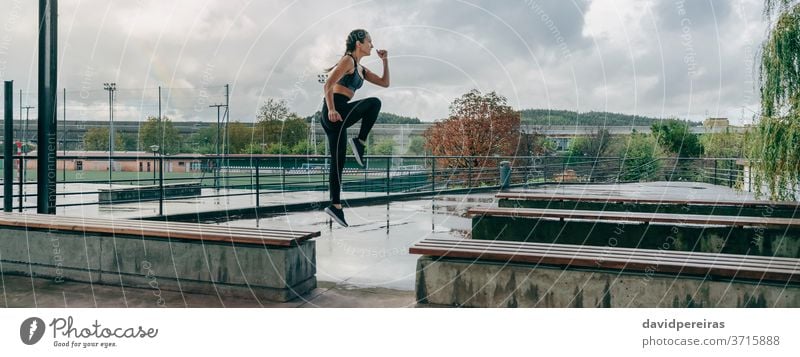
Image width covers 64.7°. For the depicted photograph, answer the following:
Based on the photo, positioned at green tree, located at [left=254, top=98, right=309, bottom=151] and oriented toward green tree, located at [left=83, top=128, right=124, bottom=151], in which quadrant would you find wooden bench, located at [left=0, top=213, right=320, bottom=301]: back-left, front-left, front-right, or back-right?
back-left

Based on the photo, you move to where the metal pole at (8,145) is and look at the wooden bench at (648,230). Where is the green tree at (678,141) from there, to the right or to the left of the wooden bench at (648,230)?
left

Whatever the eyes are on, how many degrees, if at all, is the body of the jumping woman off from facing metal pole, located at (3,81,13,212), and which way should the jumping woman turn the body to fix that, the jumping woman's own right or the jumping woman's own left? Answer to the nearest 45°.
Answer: approximately 135° to the jumping woman's own left

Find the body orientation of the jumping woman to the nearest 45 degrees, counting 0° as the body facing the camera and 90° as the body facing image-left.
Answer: approximately 270°

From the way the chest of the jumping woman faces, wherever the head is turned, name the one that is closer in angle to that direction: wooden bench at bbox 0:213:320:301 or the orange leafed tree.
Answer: the orange leafed tree

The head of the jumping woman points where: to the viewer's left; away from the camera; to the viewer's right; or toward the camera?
to the viewer's right

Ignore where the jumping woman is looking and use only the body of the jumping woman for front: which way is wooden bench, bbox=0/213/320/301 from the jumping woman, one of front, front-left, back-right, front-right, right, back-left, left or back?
back

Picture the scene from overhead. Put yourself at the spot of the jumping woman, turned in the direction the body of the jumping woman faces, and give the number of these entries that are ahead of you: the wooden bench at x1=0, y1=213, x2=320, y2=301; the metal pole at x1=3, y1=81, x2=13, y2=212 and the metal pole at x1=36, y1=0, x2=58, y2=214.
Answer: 0

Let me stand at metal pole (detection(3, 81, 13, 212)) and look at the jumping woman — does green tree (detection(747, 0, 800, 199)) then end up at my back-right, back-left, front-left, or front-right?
front-left

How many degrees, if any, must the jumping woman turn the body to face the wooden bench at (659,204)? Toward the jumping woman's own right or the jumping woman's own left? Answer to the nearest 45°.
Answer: approximately 45° to the jumping woman's own left

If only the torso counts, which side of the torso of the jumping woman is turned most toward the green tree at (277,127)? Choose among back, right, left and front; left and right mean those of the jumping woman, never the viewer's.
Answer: left

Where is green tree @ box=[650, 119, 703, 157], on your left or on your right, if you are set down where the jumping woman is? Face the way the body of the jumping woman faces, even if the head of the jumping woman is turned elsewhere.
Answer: on your left

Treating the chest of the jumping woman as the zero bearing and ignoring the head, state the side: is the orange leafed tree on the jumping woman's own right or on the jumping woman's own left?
on the jumping woman's own left

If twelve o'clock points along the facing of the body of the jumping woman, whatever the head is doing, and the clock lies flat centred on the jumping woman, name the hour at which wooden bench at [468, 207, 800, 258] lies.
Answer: The wooden bench is roughly at 11 o'clock from the jumping woman.

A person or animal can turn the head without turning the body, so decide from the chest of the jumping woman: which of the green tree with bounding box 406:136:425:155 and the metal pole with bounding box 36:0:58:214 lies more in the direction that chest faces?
the green tree

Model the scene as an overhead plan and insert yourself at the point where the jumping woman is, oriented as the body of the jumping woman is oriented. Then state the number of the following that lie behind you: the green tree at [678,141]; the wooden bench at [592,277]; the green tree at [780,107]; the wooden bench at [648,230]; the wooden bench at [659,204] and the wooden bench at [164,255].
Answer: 1
